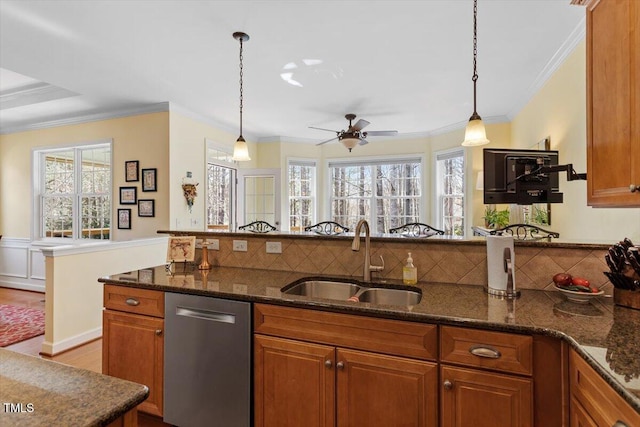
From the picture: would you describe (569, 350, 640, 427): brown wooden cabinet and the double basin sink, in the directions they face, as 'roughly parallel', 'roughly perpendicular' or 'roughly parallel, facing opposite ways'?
roughly perpendicular

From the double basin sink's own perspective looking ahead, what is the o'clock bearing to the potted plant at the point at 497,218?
The potted plant is roughly at 7 o'clock from the double basin sink.

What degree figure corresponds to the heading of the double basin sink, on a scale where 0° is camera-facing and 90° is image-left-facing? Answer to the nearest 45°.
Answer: approximately 0°

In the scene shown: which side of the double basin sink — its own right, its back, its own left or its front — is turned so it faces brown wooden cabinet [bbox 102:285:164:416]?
right

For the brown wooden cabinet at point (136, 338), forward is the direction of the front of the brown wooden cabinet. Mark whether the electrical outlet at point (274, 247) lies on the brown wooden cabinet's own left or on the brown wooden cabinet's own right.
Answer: on the brown wooden cabinet's own left

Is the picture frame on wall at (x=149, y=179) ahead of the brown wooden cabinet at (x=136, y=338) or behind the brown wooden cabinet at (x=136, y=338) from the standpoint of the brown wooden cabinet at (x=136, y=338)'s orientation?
behind

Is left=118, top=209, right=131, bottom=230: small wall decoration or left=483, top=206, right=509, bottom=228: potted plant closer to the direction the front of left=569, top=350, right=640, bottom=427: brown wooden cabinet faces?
the small wall decoration

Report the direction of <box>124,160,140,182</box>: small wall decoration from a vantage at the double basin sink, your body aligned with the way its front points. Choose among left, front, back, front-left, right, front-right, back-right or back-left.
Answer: back-right

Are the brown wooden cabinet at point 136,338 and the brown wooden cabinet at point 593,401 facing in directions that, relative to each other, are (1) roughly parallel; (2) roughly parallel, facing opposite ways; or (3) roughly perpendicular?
roughly perpendicular

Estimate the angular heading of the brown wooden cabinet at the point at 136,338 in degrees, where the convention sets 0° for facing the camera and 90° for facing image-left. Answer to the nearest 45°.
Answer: approximately 45°

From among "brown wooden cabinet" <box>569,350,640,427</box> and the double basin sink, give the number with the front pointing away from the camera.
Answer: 0

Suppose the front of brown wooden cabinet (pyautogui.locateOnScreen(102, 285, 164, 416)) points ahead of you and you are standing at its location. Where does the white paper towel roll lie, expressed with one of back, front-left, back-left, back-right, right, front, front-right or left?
left

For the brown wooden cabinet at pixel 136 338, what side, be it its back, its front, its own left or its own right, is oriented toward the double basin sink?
left

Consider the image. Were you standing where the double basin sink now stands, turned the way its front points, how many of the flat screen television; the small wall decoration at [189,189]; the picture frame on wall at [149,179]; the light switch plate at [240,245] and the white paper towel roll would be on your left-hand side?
2

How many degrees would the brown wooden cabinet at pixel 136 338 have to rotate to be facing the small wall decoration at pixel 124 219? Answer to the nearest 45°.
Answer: approximately 135° to its right

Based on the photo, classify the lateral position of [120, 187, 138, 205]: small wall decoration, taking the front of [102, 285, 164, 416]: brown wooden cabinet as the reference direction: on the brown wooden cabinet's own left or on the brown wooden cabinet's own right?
on the brown wooden cabinet's own right

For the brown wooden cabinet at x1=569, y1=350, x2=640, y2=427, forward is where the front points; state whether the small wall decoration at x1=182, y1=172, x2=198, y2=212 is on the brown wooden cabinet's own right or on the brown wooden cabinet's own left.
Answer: on the brown wooden cabinet's own right

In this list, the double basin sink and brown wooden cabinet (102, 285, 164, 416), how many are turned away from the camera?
0
